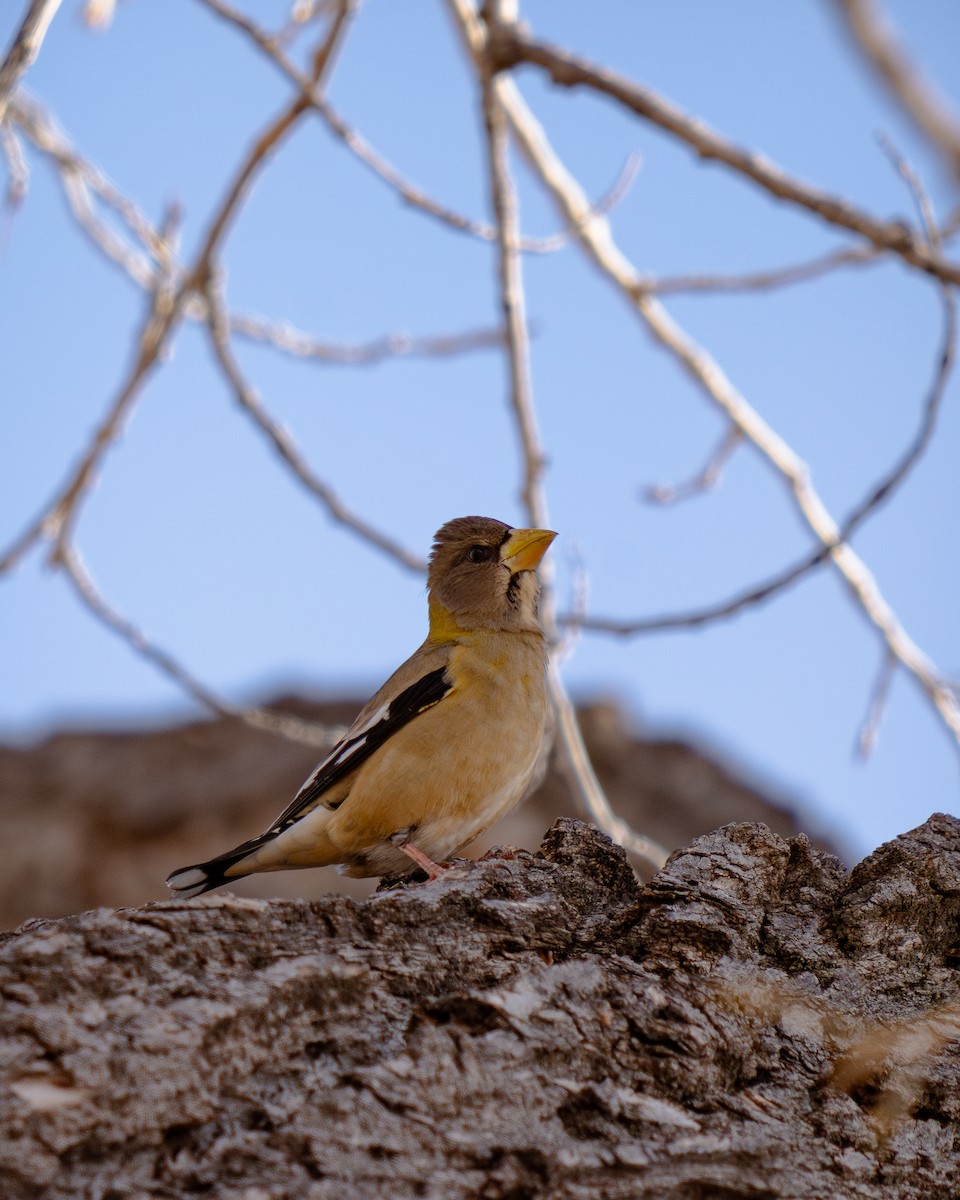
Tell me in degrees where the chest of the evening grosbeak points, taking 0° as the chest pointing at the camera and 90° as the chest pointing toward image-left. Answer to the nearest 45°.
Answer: approximately 270°
